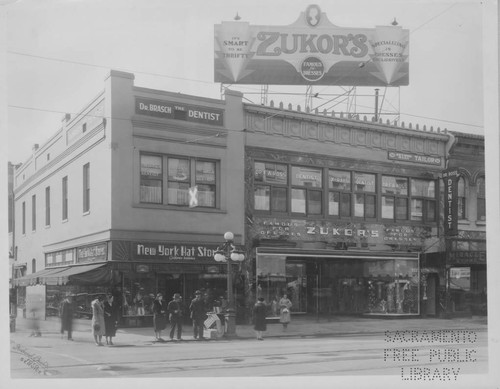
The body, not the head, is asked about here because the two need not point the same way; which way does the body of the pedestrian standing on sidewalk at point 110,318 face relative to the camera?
toward the camera

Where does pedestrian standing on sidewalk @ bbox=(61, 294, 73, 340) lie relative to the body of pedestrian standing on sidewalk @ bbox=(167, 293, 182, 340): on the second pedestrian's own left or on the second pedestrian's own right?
on the second pedestrian's own right

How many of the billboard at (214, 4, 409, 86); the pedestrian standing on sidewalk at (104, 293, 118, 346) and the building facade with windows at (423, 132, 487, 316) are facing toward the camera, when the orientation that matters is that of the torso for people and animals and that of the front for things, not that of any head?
3

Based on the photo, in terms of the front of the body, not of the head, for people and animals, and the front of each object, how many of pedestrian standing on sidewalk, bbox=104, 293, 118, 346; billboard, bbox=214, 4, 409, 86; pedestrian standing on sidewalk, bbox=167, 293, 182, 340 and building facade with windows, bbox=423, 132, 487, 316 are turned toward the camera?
4

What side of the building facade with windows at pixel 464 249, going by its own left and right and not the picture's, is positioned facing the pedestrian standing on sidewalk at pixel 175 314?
right

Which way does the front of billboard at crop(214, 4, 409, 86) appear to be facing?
toward the camera

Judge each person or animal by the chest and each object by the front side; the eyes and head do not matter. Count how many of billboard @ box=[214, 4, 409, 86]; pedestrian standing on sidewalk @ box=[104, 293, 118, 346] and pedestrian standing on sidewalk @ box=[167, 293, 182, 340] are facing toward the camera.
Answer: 3

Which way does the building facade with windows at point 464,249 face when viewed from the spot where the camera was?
facing the viewer

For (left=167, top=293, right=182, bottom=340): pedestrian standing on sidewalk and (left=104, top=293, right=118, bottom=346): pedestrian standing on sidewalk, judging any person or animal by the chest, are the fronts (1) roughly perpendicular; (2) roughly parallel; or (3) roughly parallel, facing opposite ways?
roughly parallel

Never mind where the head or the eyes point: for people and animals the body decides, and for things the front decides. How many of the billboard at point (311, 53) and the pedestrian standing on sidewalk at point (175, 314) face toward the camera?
2
